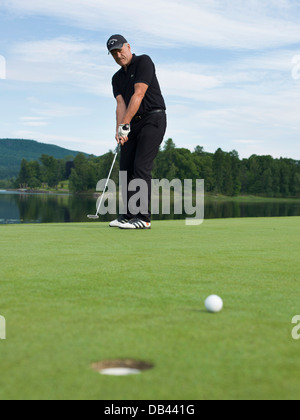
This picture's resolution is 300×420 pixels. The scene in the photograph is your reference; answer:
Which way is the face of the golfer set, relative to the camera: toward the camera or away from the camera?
toward the camera

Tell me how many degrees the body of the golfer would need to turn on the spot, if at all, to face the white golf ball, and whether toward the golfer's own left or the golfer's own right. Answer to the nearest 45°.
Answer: approximately 45° to the golfer's own left

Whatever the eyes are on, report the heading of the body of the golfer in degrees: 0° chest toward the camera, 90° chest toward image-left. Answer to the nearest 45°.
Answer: approximately 45°
